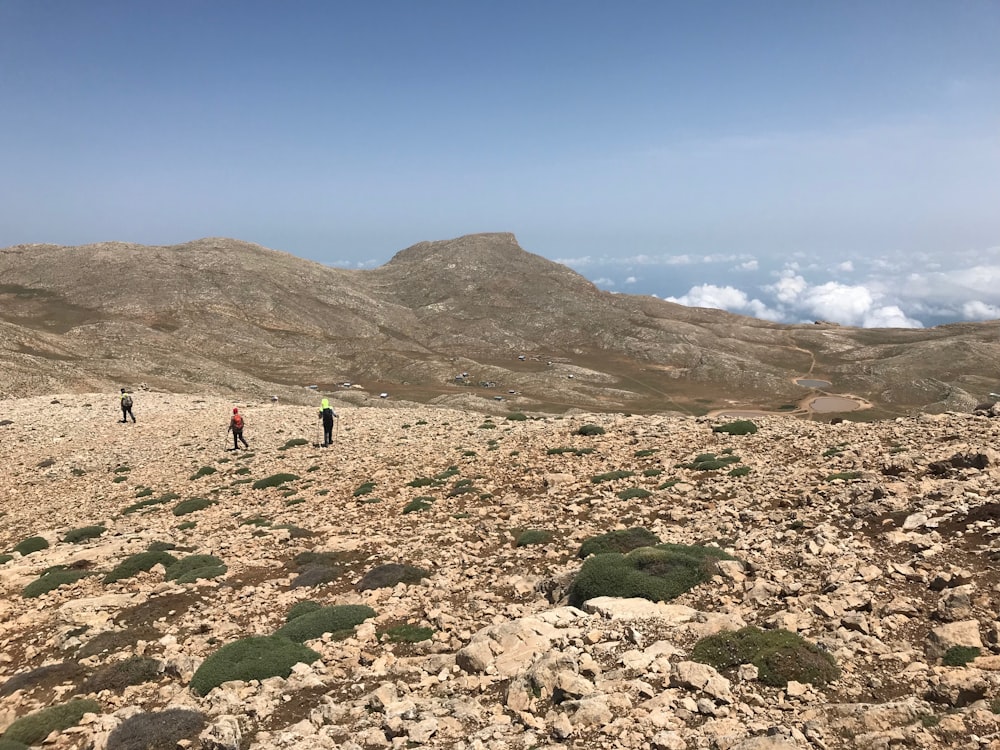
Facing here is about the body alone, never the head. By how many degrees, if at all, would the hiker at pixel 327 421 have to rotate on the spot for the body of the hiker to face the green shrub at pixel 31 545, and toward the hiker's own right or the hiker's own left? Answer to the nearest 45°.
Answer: approximately 135° to the hiker's own left

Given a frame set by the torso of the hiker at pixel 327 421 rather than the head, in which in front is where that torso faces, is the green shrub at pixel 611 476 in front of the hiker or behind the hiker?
behind

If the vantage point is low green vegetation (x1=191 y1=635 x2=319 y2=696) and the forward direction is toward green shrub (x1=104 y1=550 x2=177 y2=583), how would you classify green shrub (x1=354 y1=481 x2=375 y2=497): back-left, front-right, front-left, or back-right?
front-right

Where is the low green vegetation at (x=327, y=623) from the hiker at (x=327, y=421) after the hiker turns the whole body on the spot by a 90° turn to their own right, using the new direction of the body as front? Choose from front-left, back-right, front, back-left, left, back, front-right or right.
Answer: right

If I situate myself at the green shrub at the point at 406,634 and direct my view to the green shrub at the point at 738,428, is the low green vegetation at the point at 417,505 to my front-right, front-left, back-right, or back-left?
front-left

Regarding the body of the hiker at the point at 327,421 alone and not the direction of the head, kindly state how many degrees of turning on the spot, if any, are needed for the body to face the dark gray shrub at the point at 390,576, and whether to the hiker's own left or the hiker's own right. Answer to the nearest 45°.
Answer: approximately 180°

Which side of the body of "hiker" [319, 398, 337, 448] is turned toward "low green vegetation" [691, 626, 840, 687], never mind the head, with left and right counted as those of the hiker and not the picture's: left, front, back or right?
back

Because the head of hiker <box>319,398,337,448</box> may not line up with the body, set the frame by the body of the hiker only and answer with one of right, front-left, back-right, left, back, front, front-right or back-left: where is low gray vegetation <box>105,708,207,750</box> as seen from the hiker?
back

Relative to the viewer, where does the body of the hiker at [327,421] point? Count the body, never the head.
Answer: away from the camera

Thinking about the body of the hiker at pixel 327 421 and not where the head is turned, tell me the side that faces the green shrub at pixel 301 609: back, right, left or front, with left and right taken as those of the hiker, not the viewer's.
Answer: back

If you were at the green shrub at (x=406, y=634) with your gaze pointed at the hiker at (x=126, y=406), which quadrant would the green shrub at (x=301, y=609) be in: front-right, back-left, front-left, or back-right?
front-left

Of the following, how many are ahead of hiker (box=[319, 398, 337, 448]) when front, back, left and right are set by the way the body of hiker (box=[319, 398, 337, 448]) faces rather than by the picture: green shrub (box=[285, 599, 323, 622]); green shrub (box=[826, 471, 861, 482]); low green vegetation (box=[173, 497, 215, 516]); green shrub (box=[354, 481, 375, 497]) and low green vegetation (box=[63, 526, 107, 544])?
0

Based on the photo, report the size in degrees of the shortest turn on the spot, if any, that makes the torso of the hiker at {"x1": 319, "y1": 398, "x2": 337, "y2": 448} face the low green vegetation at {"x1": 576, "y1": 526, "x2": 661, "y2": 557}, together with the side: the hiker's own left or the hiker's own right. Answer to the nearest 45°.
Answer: approximately 180°

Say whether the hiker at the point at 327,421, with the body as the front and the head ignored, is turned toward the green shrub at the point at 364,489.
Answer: no

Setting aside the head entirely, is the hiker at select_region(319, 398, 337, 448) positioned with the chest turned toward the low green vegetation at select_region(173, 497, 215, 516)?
no

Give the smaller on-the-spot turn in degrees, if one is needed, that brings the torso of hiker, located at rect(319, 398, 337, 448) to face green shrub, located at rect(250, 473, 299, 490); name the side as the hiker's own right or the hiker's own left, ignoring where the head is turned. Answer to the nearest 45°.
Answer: approximately 180°

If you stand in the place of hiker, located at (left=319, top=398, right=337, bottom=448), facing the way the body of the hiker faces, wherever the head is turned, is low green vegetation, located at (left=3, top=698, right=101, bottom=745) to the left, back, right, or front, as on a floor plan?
back

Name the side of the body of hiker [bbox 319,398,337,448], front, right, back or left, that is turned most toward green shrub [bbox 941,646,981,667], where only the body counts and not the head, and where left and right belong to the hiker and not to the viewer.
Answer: back
